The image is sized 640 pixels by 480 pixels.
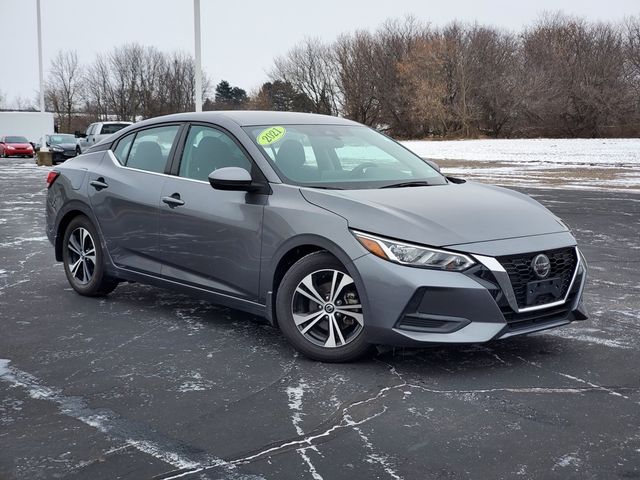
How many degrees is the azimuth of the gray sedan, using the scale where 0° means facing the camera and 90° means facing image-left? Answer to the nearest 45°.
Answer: approximately 315°

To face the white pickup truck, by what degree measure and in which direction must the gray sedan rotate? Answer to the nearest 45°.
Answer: approximately 135° to its left

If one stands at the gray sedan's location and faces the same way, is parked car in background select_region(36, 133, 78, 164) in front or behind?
behind

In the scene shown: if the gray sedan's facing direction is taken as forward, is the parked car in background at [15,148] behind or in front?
behind
